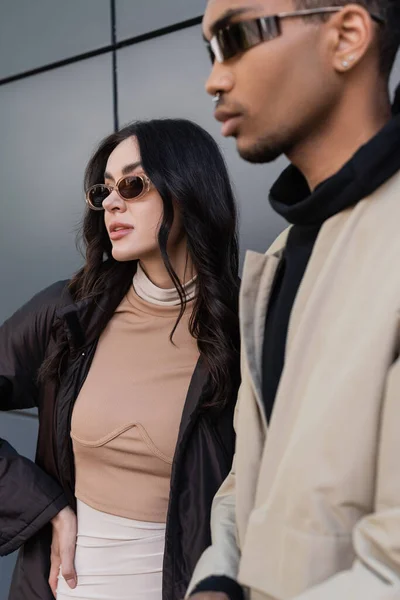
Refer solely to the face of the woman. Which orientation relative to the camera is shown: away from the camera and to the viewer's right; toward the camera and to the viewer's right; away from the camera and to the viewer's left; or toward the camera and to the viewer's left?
toward the camera and to the viewer's left

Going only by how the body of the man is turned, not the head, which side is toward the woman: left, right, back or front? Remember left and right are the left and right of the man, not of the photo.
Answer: right

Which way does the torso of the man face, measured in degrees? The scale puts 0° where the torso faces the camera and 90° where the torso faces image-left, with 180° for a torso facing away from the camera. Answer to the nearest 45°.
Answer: approximately 45°

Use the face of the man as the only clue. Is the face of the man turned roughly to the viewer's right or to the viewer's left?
to the viewer's left
